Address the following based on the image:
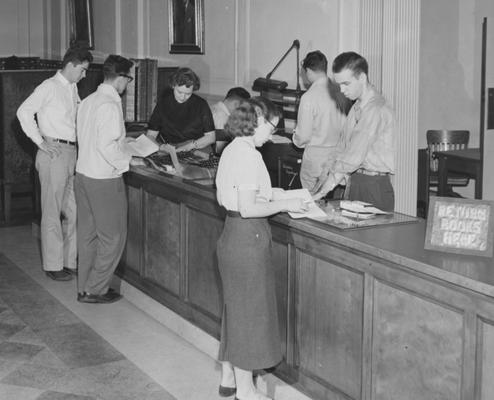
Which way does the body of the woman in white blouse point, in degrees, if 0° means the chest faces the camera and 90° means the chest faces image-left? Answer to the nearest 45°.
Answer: approximately 270°

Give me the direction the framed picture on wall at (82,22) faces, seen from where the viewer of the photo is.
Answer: facing the viewer and to the right of the viewer

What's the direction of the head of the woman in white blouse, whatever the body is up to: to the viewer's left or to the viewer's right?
to the viewer's right

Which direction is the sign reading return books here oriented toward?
toward the camera

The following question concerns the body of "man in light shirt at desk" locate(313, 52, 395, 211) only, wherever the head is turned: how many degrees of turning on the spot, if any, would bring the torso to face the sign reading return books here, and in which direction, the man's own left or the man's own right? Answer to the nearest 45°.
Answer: approximately 45° to the man's own left

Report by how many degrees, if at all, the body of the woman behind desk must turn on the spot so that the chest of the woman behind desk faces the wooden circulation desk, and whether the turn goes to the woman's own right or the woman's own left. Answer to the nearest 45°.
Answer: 0° — they already face it

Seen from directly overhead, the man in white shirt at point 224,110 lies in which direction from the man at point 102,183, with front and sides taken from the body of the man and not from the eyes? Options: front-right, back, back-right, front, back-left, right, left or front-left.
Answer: front

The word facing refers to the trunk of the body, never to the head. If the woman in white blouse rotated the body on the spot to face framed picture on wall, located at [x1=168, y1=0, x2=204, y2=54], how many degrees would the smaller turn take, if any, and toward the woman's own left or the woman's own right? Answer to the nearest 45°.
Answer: approximately 90° to the woman's own left

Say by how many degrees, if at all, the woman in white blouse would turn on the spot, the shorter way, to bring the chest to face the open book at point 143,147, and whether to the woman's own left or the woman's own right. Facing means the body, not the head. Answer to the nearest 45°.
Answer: approximately 90° to the woman's own left

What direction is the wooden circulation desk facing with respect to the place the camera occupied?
facing the viewer and to the left of the viewer

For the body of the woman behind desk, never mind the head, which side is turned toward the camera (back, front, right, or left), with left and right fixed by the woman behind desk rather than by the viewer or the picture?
front
